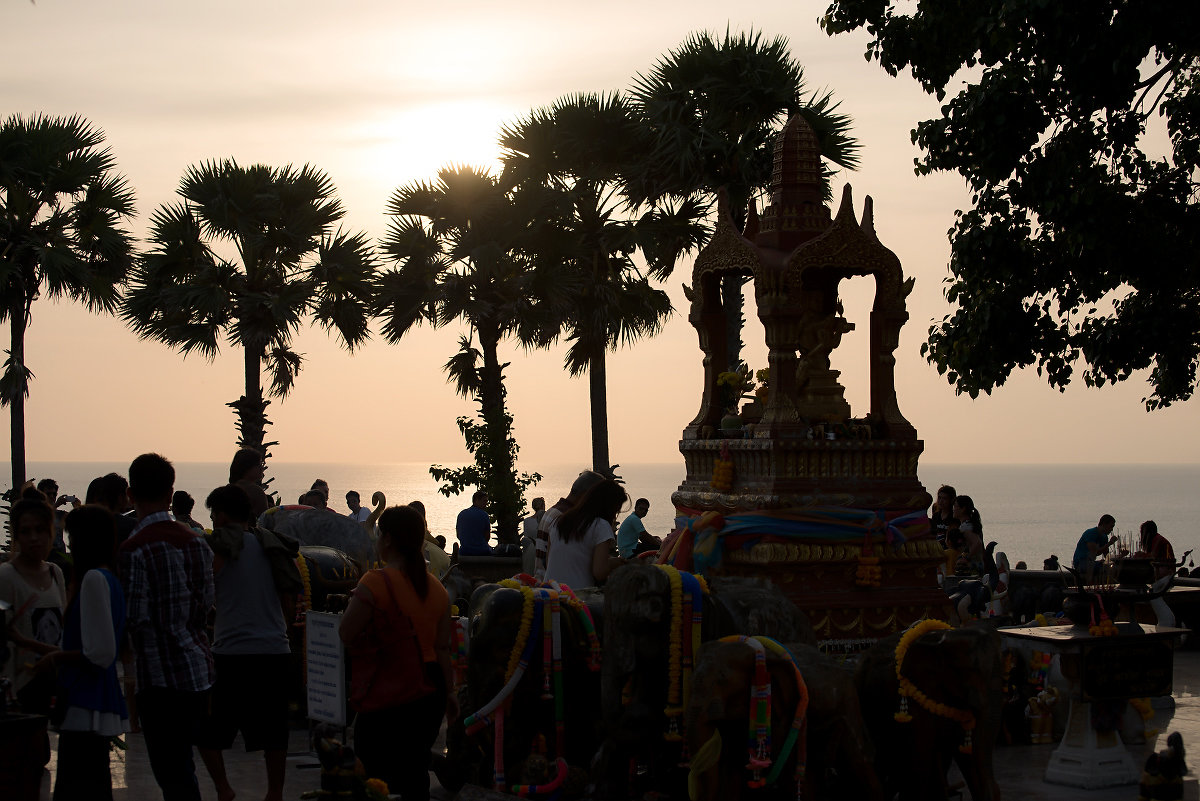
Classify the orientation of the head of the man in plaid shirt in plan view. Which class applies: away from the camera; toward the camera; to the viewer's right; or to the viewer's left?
away from the camera

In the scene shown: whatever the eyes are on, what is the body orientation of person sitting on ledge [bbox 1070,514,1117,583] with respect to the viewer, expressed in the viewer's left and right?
facing to the right of the viewer

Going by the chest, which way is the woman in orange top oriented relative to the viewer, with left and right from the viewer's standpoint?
facing away from the viewer and to the left of the viewer

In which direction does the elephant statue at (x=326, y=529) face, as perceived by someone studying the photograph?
facing to the right of the viewer

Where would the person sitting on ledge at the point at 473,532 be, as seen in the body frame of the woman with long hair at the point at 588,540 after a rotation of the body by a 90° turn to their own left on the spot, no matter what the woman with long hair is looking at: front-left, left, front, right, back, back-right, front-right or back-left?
front-right

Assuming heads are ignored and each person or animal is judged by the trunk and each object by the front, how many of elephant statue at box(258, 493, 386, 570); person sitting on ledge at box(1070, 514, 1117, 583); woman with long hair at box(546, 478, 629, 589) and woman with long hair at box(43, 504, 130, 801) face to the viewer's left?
1

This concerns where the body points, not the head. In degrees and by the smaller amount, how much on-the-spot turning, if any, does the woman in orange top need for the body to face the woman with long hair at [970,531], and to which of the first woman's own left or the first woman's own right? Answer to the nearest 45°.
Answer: approximately 90° to the first woman's own right

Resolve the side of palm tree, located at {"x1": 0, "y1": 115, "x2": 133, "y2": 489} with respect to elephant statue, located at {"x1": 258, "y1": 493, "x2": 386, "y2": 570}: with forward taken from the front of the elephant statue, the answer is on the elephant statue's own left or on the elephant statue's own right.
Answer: on the elephant statue's own left

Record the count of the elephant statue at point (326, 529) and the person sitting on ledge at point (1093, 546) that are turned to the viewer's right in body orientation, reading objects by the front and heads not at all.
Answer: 2
